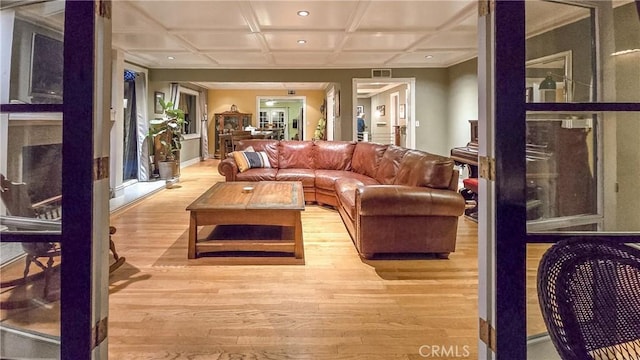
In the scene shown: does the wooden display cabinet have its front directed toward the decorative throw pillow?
yes

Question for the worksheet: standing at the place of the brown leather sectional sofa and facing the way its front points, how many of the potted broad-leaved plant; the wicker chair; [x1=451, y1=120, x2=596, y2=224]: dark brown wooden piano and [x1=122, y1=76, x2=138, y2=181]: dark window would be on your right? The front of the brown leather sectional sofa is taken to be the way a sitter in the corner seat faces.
2

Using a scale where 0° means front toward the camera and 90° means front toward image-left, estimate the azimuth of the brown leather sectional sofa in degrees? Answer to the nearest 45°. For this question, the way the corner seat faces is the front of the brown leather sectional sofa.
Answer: approximately 45°

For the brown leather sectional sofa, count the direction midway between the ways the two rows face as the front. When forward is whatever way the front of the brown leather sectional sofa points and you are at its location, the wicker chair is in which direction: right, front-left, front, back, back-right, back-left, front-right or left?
front-left

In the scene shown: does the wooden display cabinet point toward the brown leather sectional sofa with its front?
yes

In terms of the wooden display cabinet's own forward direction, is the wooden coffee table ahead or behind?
ahead

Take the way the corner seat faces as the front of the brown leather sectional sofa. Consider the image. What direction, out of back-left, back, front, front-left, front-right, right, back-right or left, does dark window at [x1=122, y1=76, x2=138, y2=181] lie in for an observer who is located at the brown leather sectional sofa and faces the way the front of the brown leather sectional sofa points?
right

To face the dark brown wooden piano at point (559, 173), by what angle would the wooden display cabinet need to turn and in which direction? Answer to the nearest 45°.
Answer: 0° — it already faces it
